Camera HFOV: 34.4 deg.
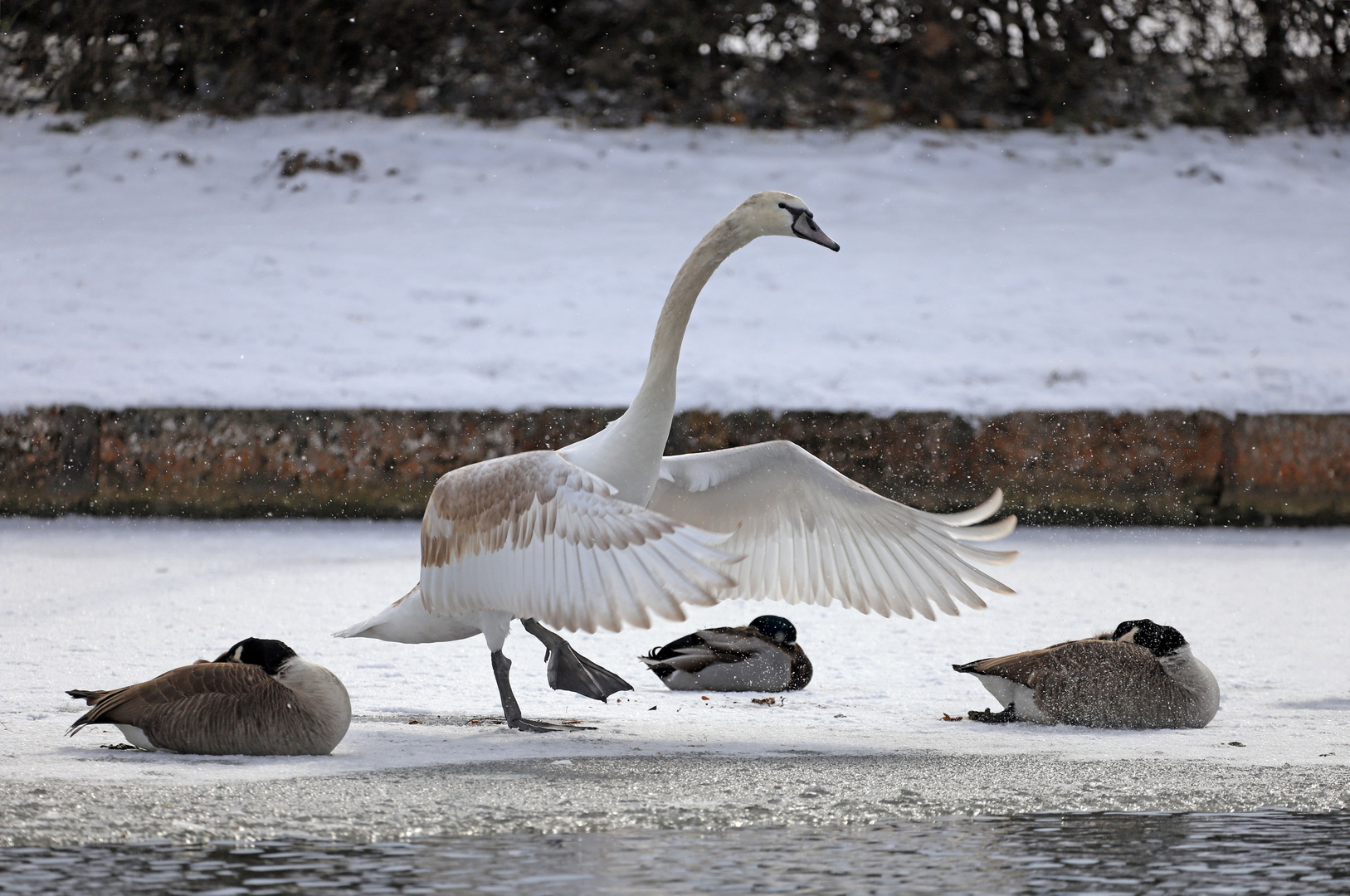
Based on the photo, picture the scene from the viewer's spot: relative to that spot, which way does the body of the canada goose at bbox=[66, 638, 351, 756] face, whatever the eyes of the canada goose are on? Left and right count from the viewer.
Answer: facing to the right of the viewer

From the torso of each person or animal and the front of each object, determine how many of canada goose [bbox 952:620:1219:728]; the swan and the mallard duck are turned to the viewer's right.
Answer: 3

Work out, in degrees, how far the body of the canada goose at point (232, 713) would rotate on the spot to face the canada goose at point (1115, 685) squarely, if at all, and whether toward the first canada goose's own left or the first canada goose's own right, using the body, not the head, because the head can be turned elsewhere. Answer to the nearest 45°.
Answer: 0° — it already faces it

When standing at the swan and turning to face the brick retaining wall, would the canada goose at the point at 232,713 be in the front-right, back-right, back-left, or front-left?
back-left

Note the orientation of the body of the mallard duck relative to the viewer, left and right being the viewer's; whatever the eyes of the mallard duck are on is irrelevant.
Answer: facing to the right of the viewer

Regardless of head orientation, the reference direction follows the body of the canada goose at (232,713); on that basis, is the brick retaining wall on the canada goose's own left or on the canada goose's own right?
on the canada goose's own left

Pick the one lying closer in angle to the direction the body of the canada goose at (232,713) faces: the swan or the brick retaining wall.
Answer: the swan

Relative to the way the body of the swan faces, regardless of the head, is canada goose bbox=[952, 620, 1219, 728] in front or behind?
in front

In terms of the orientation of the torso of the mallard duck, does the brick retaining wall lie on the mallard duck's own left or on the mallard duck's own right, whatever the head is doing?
on the mallard duck's own left

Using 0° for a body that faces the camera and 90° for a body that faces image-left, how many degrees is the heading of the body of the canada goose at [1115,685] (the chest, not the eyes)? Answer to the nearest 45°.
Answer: approximately 270°

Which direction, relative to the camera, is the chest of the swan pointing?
to the viewer's right
